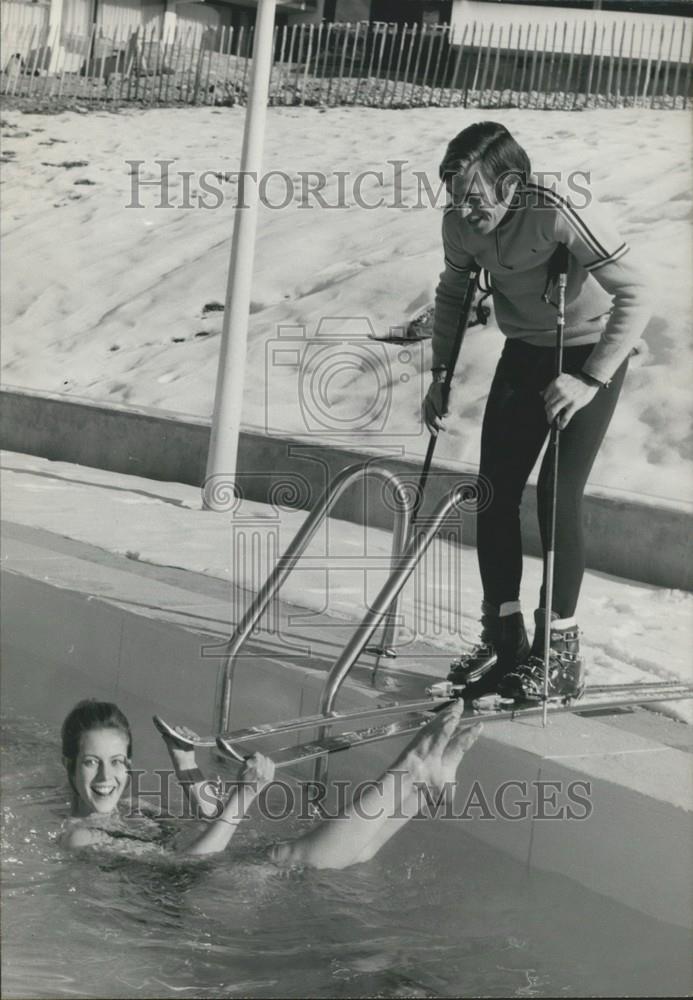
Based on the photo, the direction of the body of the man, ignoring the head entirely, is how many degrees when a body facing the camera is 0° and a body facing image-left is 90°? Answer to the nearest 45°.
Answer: approximately 45°

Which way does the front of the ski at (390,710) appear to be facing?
to the viewer's left

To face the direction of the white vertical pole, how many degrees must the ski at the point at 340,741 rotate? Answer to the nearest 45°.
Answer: approximately 90° to its right

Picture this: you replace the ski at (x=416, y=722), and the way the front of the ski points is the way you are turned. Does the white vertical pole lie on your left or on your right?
on your right

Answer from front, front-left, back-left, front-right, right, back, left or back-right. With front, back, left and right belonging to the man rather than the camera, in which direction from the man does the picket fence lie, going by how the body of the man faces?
back-right

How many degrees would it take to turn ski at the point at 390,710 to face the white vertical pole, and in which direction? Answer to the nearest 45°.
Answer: approximately 90° to its right

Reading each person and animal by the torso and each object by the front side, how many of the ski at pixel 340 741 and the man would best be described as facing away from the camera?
0

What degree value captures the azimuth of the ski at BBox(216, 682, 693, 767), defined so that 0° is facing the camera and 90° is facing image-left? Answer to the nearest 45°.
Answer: approximately 90°

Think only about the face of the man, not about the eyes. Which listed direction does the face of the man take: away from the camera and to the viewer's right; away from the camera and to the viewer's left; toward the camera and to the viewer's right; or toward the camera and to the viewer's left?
toward the camera and to the viewer's left

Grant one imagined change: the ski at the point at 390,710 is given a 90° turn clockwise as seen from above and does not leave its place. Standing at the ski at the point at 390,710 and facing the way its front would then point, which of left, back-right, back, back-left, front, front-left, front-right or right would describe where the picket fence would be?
front
